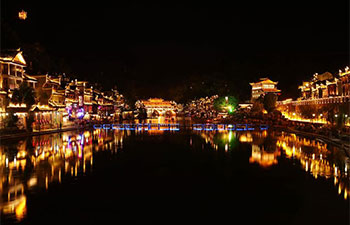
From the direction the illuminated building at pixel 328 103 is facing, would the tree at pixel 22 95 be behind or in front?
in front

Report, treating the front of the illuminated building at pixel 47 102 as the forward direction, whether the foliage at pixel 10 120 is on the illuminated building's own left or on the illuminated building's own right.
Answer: on the illuminated building's own right

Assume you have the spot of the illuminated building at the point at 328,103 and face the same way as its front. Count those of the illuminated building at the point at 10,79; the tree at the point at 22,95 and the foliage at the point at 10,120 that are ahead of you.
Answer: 3

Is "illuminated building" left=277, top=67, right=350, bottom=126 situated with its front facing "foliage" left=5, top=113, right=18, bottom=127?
yes

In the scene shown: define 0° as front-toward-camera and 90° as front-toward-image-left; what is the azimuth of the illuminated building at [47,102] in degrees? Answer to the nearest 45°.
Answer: approximately 315°

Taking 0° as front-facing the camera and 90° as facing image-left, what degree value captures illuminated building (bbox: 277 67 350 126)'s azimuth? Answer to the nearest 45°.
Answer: approximately 45°
